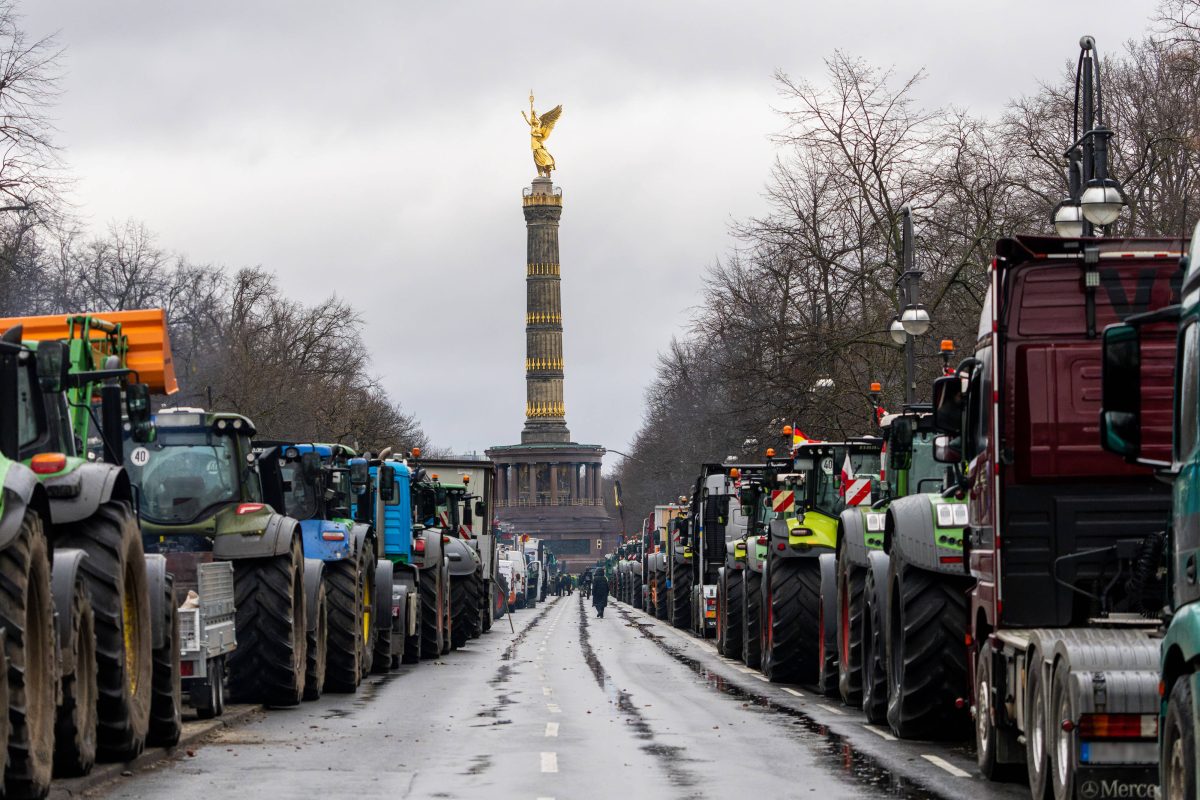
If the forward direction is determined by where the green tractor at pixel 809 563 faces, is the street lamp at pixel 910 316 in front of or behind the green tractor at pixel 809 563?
in front

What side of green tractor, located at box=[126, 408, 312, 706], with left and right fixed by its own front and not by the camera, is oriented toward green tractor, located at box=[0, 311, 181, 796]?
back

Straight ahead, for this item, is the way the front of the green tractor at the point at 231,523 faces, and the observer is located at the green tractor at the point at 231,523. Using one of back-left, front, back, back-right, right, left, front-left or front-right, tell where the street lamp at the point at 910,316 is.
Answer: front-right

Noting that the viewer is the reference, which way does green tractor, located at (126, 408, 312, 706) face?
facing away from the viewer
